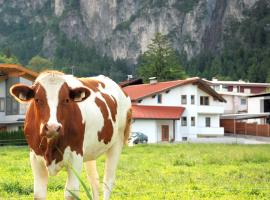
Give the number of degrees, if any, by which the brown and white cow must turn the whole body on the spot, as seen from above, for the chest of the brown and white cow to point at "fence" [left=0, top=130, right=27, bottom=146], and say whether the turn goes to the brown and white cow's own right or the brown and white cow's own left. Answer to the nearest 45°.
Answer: approximately 135° to the brown and white cow's own right

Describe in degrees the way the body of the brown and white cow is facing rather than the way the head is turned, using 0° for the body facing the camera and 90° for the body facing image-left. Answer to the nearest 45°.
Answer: approximately 45°
